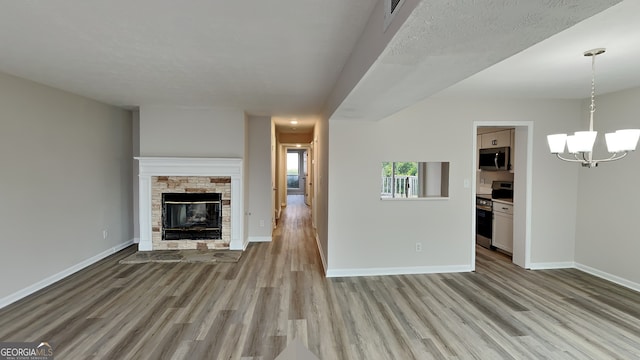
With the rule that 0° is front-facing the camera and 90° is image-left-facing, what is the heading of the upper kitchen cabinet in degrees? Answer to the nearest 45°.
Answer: approximately 45°

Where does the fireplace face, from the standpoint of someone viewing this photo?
facing the viewer

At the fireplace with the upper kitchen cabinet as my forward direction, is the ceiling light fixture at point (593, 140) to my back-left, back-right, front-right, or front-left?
front-right

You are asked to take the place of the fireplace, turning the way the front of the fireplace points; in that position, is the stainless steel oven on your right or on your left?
on your left

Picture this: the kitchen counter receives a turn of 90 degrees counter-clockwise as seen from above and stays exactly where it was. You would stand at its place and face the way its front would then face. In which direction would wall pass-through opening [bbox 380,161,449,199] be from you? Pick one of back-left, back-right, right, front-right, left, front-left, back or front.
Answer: right

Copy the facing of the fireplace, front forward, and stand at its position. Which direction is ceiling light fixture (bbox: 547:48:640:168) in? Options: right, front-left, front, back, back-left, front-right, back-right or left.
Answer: front-left

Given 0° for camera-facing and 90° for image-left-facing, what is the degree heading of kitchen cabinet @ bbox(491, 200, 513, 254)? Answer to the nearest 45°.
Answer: approximately 45°

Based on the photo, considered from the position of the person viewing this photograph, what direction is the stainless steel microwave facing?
facing the viewer and to the left of the viewer
